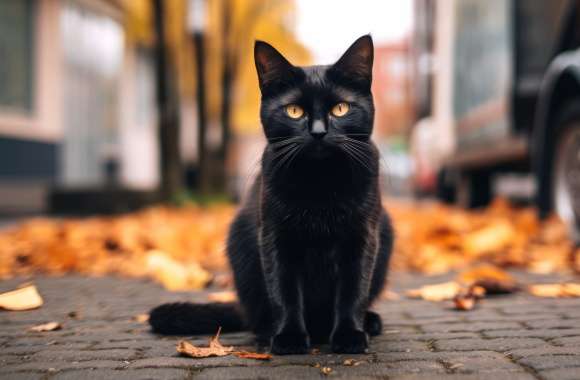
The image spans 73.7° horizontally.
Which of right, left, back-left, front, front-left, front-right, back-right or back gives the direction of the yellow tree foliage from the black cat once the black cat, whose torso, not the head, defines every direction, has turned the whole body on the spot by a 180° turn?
front

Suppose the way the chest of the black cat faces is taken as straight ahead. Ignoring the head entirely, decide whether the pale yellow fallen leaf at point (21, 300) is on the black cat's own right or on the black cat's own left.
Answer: on the black cat's own right

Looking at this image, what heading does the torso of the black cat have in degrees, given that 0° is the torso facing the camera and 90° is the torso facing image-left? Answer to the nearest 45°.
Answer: approximately 0°

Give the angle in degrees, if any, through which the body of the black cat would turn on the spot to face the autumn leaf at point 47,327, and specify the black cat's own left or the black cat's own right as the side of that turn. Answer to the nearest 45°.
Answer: approximately 90° to the black cat's own right

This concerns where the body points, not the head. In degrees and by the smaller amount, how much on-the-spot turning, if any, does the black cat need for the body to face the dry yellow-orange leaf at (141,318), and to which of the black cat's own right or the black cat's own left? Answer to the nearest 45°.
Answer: approximately 135° to the black cat's own right

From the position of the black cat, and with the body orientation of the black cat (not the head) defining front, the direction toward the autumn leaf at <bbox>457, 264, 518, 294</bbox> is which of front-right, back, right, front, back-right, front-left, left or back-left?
back-left
